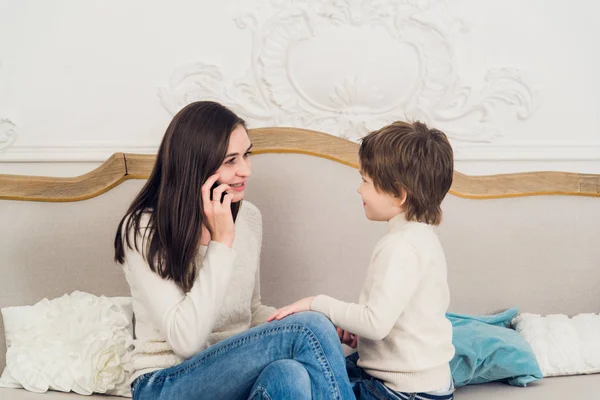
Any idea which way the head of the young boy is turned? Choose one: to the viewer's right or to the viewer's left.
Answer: to the viewer's left

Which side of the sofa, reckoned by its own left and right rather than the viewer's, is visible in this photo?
front

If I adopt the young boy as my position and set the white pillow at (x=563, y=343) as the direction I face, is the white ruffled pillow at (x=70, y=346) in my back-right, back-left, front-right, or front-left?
back-left

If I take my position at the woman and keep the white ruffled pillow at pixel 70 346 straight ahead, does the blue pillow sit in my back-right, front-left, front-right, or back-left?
back-right

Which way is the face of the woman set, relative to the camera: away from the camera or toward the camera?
toward the camera
